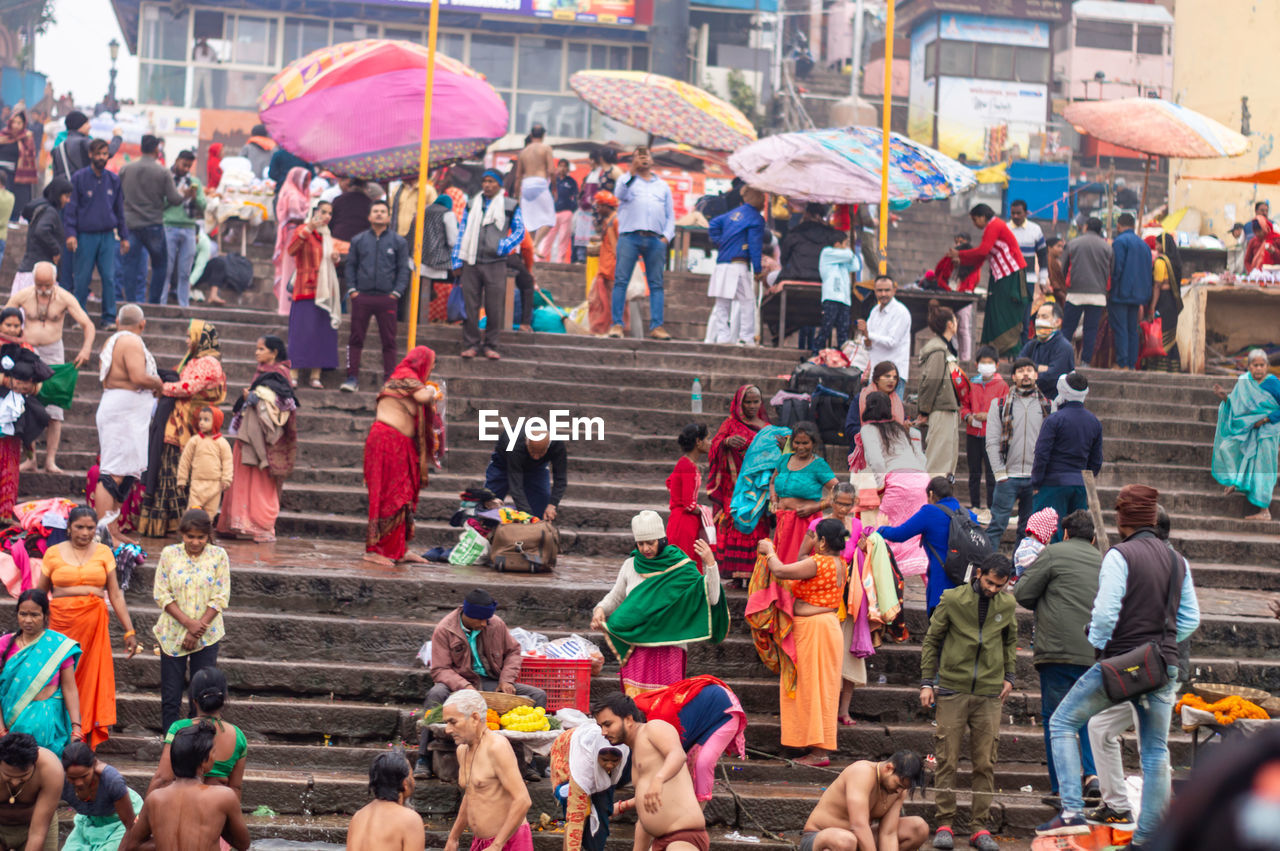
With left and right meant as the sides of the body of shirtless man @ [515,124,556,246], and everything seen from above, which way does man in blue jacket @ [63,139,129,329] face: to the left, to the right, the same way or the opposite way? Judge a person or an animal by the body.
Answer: the opposite way

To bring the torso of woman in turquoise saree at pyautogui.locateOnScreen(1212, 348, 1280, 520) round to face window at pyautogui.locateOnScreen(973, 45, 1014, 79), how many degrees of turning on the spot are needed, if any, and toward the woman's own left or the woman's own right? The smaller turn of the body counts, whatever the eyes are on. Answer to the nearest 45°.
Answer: approximately 135° to the woman's own right

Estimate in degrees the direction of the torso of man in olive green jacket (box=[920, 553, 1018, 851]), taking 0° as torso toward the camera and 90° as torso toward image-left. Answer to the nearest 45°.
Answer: approximately 0°

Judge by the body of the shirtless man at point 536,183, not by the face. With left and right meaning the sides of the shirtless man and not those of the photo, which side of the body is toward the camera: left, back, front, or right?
back

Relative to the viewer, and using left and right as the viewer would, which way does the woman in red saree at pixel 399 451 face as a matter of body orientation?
facing to the right of the viewer

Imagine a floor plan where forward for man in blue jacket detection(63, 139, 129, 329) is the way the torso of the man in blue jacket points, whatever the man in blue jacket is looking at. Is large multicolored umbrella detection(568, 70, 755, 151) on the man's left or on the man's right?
on the man's left

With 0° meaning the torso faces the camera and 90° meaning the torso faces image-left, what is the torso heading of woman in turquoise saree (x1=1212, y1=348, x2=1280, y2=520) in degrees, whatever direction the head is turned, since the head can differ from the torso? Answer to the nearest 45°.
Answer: approximately 45°

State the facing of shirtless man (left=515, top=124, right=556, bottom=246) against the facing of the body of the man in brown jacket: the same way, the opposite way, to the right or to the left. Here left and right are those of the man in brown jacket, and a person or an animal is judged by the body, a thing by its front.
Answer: the opposite way

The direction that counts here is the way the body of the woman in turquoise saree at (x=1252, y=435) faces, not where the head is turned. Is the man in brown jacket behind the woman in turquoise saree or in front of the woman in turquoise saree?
in front

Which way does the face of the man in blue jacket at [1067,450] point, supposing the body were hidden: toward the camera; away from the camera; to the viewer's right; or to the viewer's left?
away from the camera

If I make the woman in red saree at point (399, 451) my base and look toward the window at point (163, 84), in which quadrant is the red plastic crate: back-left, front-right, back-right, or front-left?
back-right
